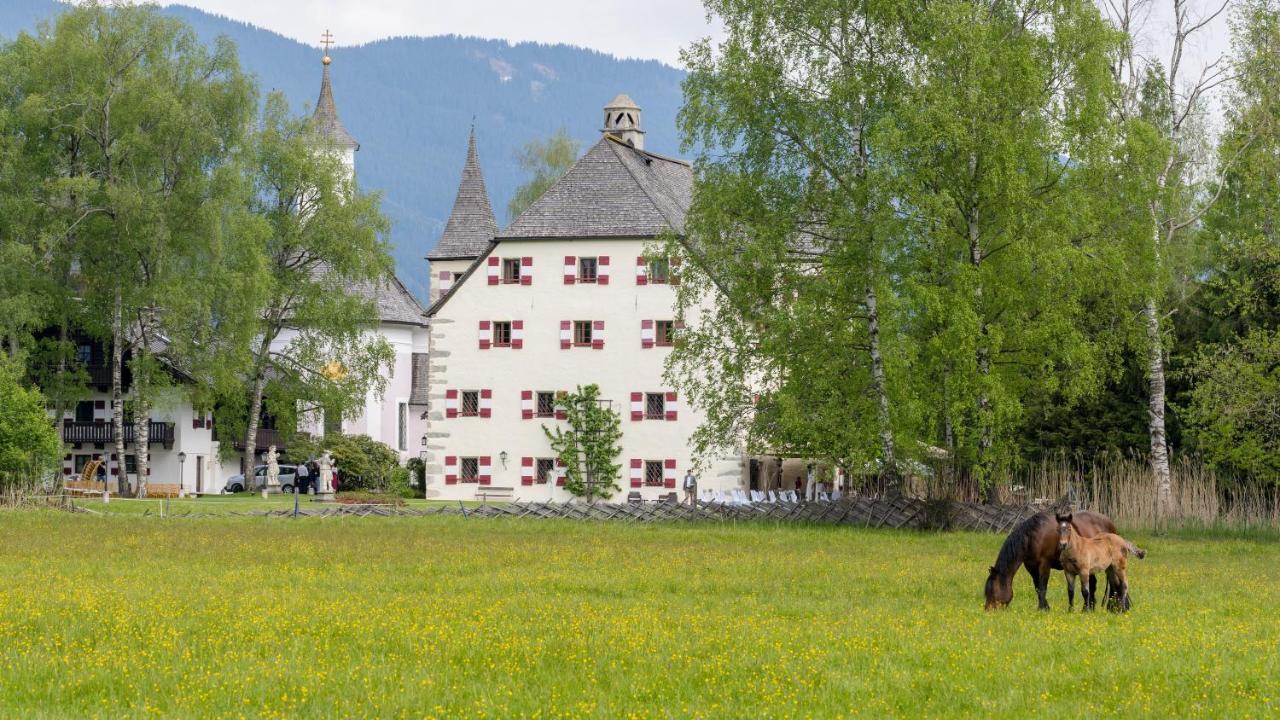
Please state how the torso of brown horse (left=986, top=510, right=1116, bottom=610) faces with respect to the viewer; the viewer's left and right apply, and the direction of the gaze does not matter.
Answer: facing to the left of the viewer

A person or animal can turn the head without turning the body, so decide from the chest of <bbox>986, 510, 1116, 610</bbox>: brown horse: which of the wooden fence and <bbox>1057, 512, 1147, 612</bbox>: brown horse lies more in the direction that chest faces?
the wooden fence

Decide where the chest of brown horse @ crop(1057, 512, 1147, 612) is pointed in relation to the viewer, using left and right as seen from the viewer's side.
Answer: facing the viewer and to the left of the viewer

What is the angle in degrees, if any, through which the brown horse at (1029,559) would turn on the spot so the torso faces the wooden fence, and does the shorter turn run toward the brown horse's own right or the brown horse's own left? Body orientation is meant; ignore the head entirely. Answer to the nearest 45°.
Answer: approximately 90° to the brown horse's own right

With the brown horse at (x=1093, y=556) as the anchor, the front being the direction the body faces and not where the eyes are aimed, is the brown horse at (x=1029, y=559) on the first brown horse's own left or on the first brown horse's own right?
on the first brown horse's own right

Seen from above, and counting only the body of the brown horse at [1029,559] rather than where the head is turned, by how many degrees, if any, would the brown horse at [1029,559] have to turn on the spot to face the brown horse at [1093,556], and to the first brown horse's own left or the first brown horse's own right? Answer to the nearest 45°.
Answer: approximately 135° to the first brown horse's own left

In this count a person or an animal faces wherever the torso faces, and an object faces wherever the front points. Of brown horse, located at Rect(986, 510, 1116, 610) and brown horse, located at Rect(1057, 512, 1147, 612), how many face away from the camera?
0

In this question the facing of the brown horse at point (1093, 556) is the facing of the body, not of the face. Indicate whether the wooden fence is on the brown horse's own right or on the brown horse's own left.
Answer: on the brown horse's own right
